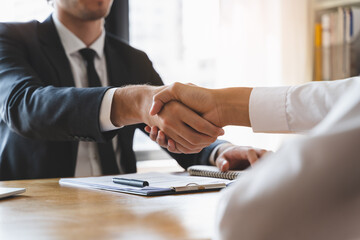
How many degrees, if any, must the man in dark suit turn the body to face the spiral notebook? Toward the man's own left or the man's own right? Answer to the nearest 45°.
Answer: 0° — they already face it

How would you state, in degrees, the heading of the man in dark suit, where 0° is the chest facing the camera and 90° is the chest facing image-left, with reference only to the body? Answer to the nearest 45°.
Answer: approximately 315°

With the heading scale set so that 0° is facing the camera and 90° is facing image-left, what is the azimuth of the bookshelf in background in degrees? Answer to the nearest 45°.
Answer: approximately 0°

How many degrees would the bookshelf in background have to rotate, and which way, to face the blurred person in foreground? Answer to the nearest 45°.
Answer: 0° — it already faces them

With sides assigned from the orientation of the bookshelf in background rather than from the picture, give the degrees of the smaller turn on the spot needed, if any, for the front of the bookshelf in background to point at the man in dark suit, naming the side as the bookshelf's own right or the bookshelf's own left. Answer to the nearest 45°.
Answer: approximately 45° to the bookshelf's own right
